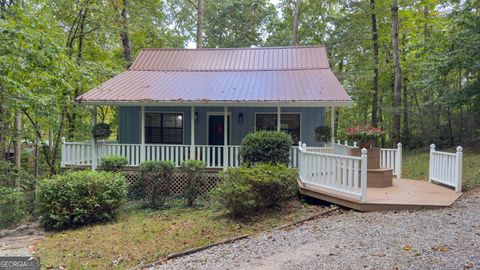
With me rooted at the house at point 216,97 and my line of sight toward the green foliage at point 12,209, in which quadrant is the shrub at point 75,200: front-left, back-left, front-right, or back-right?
front-left

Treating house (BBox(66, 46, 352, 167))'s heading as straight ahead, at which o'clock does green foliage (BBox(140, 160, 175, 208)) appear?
The green foliage is roughly at 1 o'clock from the house.

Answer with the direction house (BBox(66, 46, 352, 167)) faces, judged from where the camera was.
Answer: facing the viewer

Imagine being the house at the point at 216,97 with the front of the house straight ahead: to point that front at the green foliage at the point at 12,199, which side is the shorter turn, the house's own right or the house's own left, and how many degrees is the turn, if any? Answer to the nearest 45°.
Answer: approximately 45° to the house's own right

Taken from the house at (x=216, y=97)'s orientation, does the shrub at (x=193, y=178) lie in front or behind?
in front

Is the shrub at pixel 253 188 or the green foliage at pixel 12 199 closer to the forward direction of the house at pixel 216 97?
the shrub

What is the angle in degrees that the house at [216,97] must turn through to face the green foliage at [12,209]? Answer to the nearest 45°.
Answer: approximately 45° to its right

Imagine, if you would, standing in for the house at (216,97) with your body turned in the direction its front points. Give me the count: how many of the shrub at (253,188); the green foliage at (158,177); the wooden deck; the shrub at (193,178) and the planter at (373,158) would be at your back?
0

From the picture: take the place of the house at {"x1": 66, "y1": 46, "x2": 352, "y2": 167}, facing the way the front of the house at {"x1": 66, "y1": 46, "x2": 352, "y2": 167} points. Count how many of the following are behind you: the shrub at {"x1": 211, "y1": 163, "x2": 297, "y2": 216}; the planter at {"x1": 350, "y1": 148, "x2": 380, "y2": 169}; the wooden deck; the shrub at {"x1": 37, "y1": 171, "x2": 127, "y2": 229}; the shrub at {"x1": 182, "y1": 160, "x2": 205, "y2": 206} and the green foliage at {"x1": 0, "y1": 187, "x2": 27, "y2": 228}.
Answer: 0

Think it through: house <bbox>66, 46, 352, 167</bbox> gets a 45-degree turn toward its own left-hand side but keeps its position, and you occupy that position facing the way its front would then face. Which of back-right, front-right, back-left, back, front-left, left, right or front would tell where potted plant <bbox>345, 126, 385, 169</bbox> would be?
front

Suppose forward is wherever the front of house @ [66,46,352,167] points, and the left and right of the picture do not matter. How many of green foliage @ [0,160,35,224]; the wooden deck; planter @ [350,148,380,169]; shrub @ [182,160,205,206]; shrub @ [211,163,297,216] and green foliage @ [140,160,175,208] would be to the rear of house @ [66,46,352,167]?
0

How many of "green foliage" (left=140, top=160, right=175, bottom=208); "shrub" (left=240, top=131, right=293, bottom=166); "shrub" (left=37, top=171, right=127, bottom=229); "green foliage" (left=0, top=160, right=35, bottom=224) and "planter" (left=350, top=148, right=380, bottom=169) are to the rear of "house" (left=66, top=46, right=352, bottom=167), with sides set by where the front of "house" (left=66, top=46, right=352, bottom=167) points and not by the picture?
0

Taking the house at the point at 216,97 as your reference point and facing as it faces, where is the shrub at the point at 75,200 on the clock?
The shrub is roughly at 1 o'clock from the house.

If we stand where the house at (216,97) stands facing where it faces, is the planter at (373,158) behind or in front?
in front

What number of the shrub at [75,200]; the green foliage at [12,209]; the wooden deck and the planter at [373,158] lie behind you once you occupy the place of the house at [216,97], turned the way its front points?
0

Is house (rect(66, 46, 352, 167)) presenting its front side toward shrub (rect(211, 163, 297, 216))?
yes
